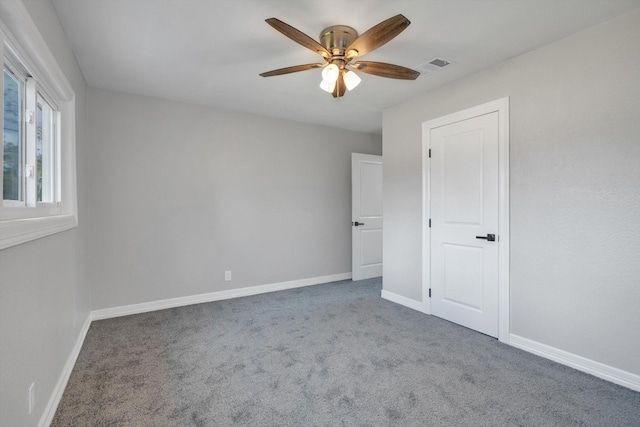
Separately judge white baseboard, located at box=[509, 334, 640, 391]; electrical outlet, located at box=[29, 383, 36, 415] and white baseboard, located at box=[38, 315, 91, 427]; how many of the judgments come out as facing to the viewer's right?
2

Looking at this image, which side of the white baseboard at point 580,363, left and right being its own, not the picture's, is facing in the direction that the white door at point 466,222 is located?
right

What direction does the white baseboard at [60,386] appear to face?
to the viewer's right

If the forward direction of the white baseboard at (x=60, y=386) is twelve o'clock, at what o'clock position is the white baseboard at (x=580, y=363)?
the white baseboard at (x=580, y=363) is roughly at 1 o'clock from the white baseboard at (x=60, y=386).

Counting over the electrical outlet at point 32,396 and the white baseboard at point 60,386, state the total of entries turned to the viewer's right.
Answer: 2

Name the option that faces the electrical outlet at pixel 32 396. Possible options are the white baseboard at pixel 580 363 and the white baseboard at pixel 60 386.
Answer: the white baseboard at pixel 580 363

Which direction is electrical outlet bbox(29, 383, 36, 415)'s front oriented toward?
to the viewer's right

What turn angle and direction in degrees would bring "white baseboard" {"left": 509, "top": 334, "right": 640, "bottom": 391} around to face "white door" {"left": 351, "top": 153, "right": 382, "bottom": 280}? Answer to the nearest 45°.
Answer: approximately 90° to its right
